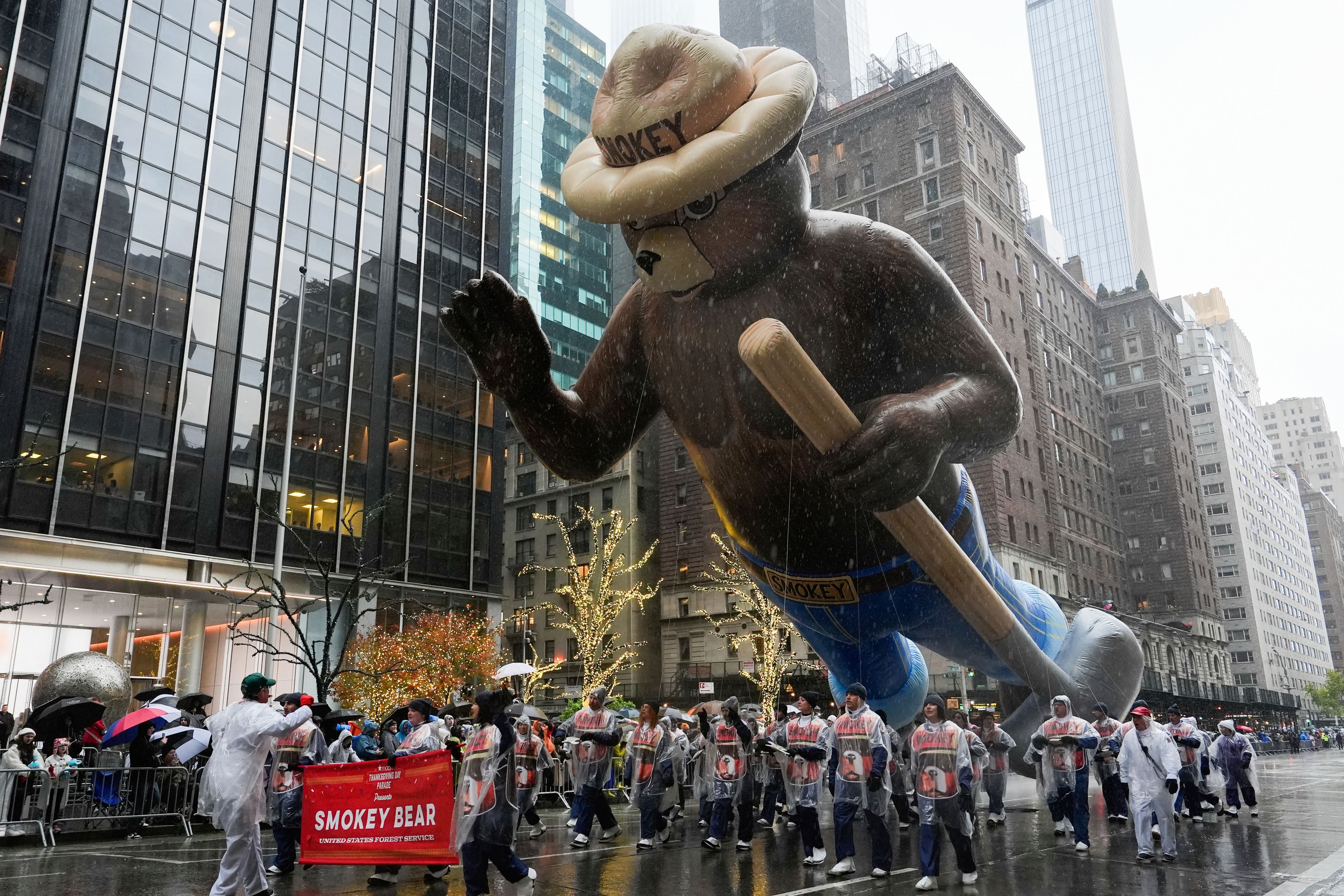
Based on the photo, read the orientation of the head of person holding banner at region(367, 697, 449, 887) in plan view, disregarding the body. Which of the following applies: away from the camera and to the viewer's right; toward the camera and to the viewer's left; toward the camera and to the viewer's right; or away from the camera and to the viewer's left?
toward the camera and to the viewer's left

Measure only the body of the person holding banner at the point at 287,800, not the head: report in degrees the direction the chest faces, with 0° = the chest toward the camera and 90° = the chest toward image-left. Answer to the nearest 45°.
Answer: approximately 45°

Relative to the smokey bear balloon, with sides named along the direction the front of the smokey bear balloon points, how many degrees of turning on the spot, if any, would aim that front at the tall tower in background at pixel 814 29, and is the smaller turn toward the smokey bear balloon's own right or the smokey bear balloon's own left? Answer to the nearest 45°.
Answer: approximately 135° to the smokey bear balloon's own right

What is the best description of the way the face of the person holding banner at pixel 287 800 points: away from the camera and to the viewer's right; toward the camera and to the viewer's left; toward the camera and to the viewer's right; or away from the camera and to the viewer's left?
toward the camera and to the viewer's left

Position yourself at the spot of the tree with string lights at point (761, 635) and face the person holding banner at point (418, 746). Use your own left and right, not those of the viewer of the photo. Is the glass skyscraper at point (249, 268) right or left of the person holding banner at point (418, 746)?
right

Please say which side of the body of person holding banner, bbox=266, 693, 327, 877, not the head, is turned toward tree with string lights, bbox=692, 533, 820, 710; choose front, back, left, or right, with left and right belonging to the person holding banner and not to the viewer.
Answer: back

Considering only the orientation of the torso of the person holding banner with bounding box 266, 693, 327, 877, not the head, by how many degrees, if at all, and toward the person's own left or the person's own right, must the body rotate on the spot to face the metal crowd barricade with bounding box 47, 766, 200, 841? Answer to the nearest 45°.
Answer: approximately 90° to the person's own right

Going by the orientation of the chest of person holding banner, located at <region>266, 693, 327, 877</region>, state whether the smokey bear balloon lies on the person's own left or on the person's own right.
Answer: on the person's own left

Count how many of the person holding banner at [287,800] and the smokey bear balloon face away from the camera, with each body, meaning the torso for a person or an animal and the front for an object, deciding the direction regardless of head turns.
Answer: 0
